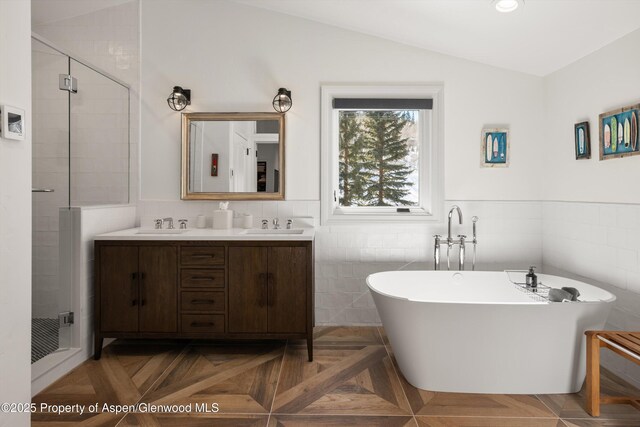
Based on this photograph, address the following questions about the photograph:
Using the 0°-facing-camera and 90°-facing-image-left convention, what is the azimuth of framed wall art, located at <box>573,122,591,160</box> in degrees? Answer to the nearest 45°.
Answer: approximately 45°

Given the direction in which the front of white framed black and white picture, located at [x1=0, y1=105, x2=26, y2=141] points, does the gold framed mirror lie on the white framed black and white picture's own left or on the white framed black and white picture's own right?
on the white framed black and white picture's own left

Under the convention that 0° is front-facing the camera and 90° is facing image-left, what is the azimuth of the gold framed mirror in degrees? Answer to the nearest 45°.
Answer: approximately 0°

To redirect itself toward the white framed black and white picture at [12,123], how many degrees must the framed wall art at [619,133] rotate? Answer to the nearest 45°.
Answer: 0° — it already faces it

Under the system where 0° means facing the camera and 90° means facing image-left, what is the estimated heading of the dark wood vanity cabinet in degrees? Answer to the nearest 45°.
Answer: approximately 0°

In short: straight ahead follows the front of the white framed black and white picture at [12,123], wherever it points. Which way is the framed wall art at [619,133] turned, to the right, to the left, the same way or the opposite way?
the opposite way

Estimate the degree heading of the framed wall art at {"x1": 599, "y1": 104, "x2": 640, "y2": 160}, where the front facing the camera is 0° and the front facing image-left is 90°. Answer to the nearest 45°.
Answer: approximately 45°

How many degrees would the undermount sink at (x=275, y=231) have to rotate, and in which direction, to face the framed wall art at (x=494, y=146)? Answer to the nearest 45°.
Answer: approximately 90° to its left
